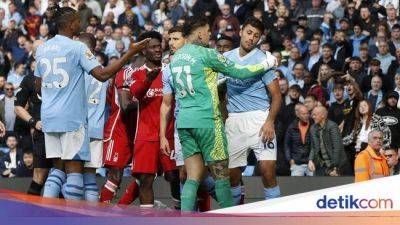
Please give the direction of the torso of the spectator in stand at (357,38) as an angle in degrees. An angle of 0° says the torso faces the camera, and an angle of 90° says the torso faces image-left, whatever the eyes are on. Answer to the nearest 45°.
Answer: approximately 0°

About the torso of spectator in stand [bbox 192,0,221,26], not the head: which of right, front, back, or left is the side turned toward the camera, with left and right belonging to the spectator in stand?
front

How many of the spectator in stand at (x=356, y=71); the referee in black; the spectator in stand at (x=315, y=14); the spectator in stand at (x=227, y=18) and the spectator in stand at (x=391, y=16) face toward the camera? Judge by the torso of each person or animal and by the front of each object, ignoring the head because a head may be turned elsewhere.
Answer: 4

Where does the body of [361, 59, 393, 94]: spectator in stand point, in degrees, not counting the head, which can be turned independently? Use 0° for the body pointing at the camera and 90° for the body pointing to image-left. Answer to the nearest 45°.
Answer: approximately 0°

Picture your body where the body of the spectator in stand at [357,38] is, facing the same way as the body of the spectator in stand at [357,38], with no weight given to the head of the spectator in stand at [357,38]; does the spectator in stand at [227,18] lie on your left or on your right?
on your right

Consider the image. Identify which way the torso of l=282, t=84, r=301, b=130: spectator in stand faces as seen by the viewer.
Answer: toward the camera

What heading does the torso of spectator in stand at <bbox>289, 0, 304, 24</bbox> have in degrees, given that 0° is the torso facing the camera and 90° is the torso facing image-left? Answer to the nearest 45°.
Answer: approximately 45°

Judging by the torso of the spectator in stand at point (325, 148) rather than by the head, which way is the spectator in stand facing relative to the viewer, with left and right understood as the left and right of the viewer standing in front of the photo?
facing the viewer and to the left of the viewer

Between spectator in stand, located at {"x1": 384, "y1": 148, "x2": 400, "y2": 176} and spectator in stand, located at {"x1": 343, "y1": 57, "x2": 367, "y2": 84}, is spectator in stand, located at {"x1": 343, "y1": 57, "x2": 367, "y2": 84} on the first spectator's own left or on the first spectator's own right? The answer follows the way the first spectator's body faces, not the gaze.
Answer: on the first spectator's own right

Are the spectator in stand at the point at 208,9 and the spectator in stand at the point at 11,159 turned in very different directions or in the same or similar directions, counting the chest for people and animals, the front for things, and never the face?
same or similar directions

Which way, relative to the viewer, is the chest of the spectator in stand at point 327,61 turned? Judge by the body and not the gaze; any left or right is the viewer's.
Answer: facing the viewer

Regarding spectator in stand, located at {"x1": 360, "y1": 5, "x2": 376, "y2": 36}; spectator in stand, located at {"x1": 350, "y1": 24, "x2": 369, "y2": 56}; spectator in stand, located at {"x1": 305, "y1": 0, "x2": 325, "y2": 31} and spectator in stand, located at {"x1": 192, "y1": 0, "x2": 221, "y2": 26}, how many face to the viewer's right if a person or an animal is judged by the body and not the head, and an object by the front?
0

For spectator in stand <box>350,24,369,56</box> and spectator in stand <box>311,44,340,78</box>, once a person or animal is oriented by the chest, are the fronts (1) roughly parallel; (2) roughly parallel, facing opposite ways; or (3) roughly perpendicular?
roughly parallel

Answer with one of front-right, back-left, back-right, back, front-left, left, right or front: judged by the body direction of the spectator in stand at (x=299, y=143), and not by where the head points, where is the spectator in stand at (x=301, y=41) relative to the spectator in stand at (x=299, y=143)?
back-left

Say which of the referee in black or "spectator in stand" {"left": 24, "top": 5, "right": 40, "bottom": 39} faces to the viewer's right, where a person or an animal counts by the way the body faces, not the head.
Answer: the referee in black

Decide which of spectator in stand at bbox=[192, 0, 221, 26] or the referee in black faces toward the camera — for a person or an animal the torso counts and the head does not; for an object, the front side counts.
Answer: the spectator in stand

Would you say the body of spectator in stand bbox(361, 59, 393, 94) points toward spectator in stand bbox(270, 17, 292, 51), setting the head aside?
no
